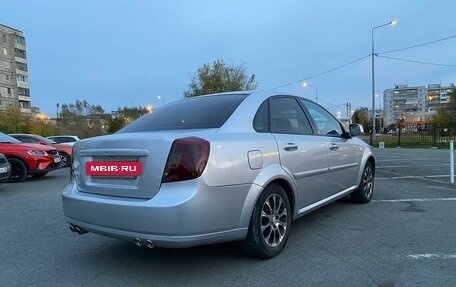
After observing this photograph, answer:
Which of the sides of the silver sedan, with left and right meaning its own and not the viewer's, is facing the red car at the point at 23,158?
left

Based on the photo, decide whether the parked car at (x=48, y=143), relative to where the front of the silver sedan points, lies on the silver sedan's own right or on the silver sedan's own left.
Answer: on the silver sedan's own left

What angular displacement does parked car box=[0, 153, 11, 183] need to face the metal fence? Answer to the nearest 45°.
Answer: approximately 45° to its left

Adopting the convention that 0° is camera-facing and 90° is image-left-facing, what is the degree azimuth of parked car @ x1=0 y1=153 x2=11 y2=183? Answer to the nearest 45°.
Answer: approximately 315°

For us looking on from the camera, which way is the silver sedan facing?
facing away from the viewer and to the right of the viewer

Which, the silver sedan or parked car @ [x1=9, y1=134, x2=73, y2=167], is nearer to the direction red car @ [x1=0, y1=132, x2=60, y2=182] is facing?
the silver sedan

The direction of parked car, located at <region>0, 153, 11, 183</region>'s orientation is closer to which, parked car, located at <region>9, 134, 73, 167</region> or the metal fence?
the metal fence
